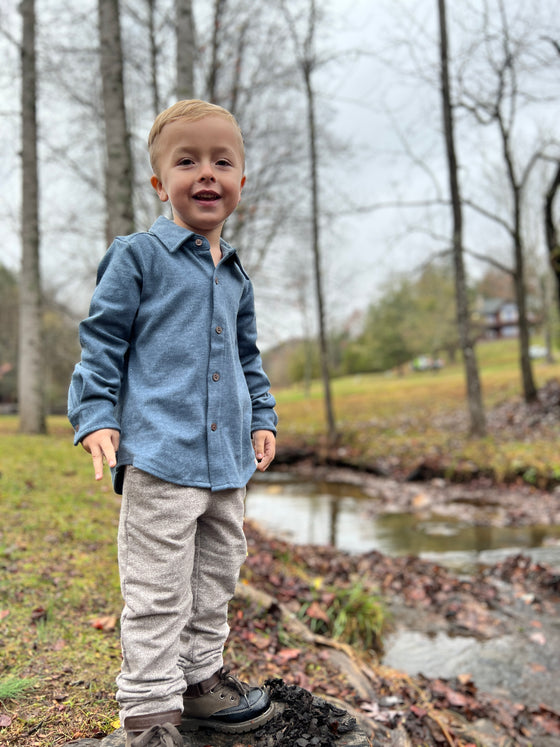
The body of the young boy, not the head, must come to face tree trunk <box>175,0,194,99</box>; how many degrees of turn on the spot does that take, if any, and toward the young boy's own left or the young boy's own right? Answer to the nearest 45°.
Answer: approximately 135° to the young boy's own left

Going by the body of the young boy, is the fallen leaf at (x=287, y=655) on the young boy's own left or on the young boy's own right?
on the young boy's own left

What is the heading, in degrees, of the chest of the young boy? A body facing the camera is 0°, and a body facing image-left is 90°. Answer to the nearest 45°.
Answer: approximately 315°

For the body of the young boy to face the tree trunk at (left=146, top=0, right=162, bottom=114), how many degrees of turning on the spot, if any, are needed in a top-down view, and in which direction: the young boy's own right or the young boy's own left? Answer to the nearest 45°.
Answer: approximately 135° to the young boy's own left

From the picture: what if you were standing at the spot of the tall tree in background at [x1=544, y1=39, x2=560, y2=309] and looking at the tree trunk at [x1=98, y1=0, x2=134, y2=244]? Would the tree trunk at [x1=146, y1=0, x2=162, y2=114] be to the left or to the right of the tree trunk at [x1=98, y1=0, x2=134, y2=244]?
right
